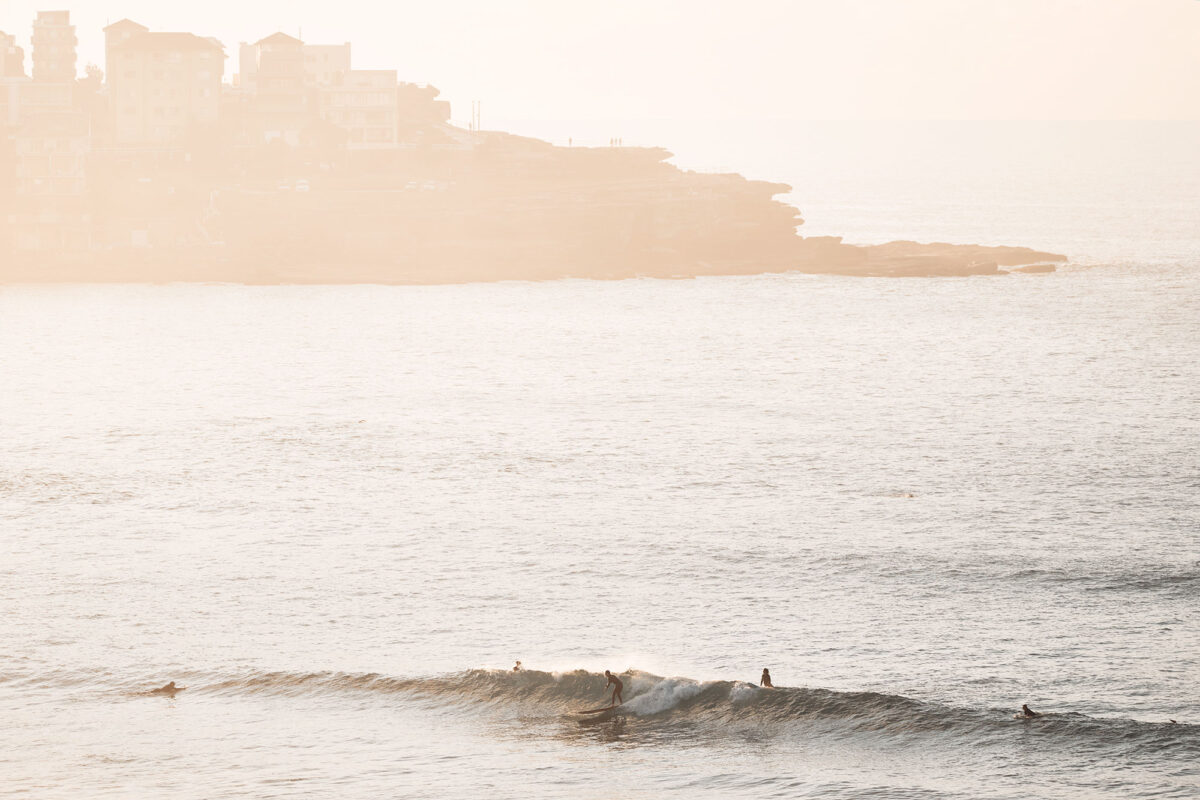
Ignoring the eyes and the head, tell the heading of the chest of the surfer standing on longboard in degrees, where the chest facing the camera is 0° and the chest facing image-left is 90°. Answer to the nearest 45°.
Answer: approximately 90°
